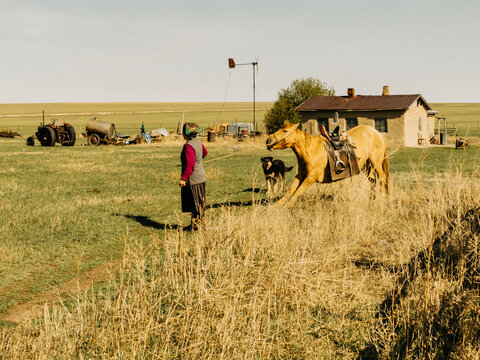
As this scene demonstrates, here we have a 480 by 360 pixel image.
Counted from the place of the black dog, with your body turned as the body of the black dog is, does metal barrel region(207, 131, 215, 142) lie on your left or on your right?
on your right

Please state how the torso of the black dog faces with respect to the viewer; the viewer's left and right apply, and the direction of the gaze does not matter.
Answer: facing the viewer and to the left of the viewer

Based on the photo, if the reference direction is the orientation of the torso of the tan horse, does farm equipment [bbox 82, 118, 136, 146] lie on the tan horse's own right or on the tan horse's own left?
on the tan horse's own right

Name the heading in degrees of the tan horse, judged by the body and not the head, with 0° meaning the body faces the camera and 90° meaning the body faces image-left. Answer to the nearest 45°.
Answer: approximately 90°

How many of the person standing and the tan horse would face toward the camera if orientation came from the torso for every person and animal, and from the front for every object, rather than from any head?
0

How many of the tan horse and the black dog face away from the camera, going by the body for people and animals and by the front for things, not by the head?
0

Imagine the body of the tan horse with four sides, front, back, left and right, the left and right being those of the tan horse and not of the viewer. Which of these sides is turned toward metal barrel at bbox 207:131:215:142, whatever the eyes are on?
right

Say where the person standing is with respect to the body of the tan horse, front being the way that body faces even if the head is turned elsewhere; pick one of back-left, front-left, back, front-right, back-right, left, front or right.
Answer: front-left
